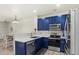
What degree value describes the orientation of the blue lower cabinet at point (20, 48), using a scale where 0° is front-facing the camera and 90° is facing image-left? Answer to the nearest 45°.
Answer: approximately 315°

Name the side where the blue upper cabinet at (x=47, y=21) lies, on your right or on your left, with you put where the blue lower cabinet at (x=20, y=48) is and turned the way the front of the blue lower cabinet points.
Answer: on your left
